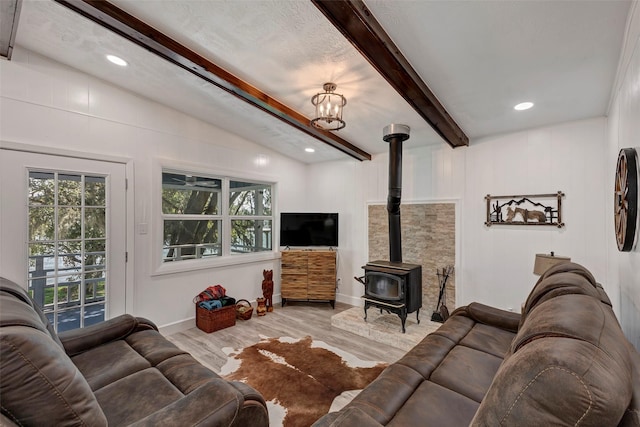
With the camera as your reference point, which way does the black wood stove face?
facing the viewer and to the left of the viewer

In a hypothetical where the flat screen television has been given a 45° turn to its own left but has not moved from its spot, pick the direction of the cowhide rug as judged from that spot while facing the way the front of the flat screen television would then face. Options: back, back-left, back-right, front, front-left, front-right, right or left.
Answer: front-right

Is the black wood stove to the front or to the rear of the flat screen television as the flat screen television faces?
to the front

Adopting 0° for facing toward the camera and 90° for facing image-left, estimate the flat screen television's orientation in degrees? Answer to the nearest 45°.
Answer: approximately 0°

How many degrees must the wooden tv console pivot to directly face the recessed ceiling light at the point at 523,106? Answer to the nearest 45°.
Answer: approximately 45° to its left

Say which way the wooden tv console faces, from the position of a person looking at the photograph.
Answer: facing the viewer

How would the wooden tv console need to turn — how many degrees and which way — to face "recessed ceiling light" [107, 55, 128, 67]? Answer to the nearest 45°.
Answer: approximately 45° to its right

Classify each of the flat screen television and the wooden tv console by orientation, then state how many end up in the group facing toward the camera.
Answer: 2

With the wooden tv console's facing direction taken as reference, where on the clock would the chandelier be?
The chandelier is roughly at 12 o'clock from the wooden tv console.

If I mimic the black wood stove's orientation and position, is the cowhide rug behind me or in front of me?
in front

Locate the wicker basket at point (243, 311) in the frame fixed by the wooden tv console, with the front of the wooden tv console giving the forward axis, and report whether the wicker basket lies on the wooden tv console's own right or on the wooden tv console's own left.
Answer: on the wooden tv console's own right

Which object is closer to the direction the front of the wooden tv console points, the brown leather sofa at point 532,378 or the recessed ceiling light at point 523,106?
the brown leather sofa

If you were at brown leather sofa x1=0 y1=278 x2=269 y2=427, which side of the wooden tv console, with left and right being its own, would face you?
front

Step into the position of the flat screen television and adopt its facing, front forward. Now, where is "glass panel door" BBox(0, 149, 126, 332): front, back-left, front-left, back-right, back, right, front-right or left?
front-right

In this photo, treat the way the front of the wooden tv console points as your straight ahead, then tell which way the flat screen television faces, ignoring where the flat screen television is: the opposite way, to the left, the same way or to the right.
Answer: the same way

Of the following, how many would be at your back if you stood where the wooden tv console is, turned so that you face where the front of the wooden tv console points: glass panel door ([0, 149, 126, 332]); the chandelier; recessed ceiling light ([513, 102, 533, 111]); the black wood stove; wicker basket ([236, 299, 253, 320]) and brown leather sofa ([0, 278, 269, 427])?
0

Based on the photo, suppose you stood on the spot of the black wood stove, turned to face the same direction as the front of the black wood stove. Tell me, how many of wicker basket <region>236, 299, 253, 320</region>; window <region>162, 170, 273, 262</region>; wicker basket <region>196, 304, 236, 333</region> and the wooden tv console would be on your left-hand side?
0

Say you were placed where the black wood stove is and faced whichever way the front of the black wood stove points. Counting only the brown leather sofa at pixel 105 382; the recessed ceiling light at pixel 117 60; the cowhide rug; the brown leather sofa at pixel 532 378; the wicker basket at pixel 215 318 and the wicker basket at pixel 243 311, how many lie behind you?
0

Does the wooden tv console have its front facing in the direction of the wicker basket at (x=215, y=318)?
no
